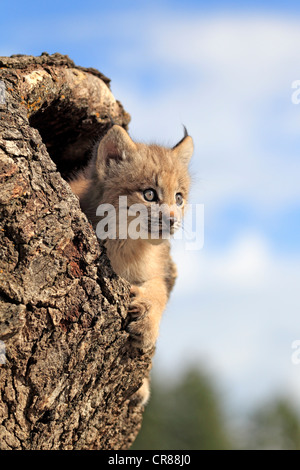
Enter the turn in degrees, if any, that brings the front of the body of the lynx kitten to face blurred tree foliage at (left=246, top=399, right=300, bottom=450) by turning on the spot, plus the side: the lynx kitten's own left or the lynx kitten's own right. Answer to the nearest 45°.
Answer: approximately 135° to the lynx kitten's own left

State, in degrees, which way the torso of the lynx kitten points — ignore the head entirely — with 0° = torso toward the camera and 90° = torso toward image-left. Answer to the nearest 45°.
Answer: approximately 315°
